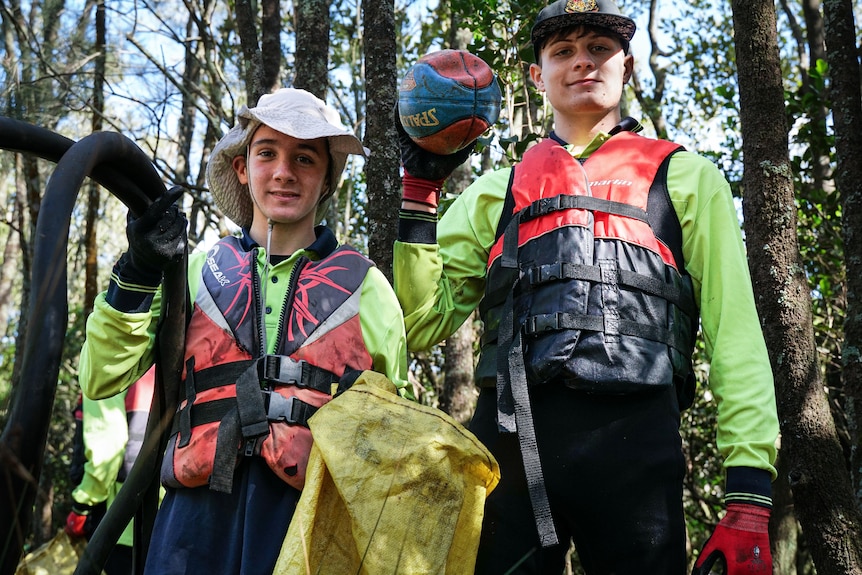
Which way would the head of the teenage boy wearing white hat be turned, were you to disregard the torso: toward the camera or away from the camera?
toward the camera

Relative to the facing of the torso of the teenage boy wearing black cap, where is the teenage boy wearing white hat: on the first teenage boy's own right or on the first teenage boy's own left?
on the first teenage boy's own right

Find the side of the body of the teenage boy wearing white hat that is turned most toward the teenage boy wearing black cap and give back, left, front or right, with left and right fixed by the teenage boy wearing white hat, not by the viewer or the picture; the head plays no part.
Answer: left

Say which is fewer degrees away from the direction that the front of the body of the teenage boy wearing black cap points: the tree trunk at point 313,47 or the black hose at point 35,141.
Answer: the black hose

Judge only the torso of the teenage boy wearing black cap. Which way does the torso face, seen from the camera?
toward the camera

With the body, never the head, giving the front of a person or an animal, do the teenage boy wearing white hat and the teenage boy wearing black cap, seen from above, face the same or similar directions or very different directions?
same or similar directions

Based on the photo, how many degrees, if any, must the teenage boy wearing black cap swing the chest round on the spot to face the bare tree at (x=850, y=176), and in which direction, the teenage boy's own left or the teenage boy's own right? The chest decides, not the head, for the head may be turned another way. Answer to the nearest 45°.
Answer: approximately 135° to the teenage boy's own left

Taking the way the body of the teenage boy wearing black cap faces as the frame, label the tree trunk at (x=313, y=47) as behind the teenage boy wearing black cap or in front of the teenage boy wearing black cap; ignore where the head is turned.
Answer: behind

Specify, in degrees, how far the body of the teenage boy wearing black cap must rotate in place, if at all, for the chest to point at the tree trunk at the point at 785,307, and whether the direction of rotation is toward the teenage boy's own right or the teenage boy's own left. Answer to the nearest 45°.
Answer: approximately 135° to the teenage boy's own left

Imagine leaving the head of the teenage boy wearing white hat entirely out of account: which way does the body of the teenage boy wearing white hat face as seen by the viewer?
toward the camera

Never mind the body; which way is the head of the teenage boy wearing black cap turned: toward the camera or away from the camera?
toward the camera

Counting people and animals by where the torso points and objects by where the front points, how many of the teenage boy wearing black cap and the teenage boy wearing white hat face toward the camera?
2
